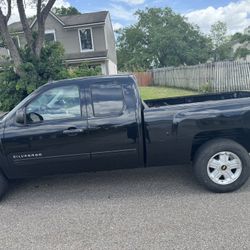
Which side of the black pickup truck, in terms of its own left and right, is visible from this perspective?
left

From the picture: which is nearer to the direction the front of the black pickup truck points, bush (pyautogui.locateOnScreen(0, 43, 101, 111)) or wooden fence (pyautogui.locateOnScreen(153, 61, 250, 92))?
the bush

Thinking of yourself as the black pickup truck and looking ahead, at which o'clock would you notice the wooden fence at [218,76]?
The wooden fence is roughly at 4 o'clock from the black pickup truck.

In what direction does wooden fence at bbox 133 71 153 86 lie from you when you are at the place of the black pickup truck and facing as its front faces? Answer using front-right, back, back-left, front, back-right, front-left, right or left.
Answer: right

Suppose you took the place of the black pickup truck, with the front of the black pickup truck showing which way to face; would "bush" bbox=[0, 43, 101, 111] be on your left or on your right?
on your right
